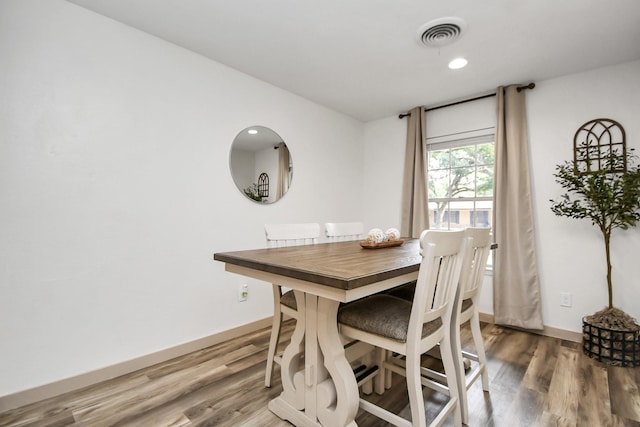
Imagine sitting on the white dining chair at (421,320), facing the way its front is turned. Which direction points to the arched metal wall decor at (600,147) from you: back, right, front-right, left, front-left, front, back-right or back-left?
right

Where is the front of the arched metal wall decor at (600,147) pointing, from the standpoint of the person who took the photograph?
facing the viewer

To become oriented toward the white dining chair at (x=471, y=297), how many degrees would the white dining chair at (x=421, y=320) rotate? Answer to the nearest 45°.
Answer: approximately 90° to its right

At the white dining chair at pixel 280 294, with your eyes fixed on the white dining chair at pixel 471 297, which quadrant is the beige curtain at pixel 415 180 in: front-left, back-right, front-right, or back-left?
front-left

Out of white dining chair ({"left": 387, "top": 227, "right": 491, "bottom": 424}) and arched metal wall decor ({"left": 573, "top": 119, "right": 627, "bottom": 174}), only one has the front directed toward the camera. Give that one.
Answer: the arched metal wall decor

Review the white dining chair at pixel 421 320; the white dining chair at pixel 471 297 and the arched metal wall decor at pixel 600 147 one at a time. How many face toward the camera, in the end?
1

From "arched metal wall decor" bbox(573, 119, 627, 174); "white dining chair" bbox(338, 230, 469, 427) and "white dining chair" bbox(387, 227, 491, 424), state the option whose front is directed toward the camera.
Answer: the arched metal wall decor

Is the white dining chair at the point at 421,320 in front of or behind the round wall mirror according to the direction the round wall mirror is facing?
in front

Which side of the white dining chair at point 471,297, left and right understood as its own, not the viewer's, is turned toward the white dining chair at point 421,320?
left

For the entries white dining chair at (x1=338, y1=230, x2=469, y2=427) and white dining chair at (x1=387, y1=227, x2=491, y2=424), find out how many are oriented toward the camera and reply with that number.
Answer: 0

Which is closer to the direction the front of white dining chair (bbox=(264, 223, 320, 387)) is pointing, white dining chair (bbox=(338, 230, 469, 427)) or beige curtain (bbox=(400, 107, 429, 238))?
the white dining chair

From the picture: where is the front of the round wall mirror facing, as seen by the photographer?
facing the viewer and to the right of the viewer

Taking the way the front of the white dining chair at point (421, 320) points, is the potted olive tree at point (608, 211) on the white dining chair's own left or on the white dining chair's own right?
on the white dining chair's own right

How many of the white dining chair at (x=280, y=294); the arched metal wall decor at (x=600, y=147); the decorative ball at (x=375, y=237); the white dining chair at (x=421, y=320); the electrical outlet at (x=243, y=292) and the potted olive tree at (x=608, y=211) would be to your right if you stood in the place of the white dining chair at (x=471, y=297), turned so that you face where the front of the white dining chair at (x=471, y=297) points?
2

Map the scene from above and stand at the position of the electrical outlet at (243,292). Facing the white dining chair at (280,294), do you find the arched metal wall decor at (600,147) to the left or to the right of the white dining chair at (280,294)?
left

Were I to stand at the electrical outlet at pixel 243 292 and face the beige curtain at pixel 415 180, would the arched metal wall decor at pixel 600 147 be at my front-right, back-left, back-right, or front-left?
front-right
